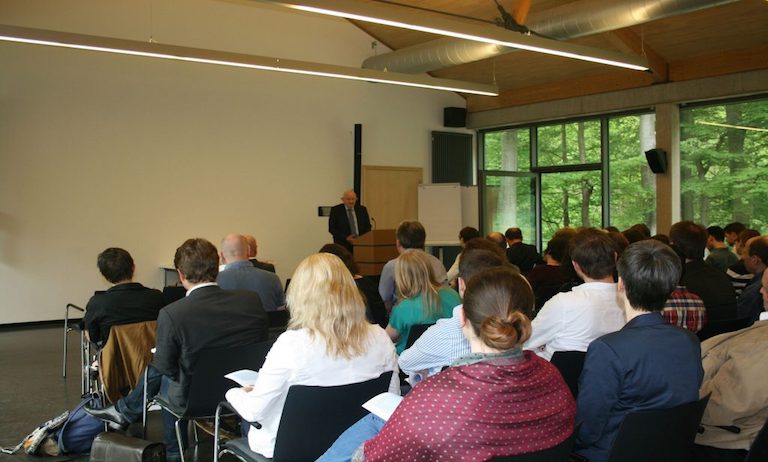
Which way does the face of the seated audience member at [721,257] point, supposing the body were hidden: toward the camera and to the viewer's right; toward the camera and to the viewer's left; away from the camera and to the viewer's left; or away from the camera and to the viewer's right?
away from the camera and to the viewer's left

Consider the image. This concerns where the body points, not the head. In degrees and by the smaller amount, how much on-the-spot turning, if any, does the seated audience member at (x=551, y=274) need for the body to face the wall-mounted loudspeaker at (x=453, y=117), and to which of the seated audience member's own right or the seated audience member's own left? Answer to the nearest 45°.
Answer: approximately 45° to the seated audience member's own right

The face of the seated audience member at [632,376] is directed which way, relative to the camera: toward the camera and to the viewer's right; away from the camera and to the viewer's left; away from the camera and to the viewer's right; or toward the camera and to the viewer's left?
away from the camera and to the viewer's left

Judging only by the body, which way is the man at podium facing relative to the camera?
toward the camera

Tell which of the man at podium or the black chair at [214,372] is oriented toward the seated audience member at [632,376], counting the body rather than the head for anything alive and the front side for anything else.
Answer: the man at podium

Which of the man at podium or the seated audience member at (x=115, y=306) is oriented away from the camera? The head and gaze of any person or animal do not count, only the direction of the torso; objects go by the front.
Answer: the seated audience member

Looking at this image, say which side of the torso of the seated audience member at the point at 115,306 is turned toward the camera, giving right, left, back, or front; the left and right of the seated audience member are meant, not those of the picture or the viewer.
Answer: back

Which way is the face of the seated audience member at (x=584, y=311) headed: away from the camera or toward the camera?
away from the camera

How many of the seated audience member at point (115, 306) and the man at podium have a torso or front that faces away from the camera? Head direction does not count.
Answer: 1

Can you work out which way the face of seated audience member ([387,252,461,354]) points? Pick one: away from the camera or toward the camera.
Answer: away from the camera

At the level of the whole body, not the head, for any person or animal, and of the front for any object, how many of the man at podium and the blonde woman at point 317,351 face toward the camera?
1

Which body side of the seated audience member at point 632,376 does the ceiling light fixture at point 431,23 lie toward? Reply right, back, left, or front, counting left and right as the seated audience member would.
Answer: front

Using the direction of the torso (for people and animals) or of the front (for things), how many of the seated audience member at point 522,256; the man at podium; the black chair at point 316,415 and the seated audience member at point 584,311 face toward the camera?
1

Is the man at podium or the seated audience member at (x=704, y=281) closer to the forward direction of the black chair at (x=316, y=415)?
the man at podium

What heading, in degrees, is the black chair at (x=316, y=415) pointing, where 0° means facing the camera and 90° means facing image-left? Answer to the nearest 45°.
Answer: approximately 135°

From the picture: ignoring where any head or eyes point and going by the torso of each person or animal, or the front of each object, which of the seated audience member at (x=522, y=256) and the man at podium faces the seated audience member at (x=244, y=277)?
the man at podium
